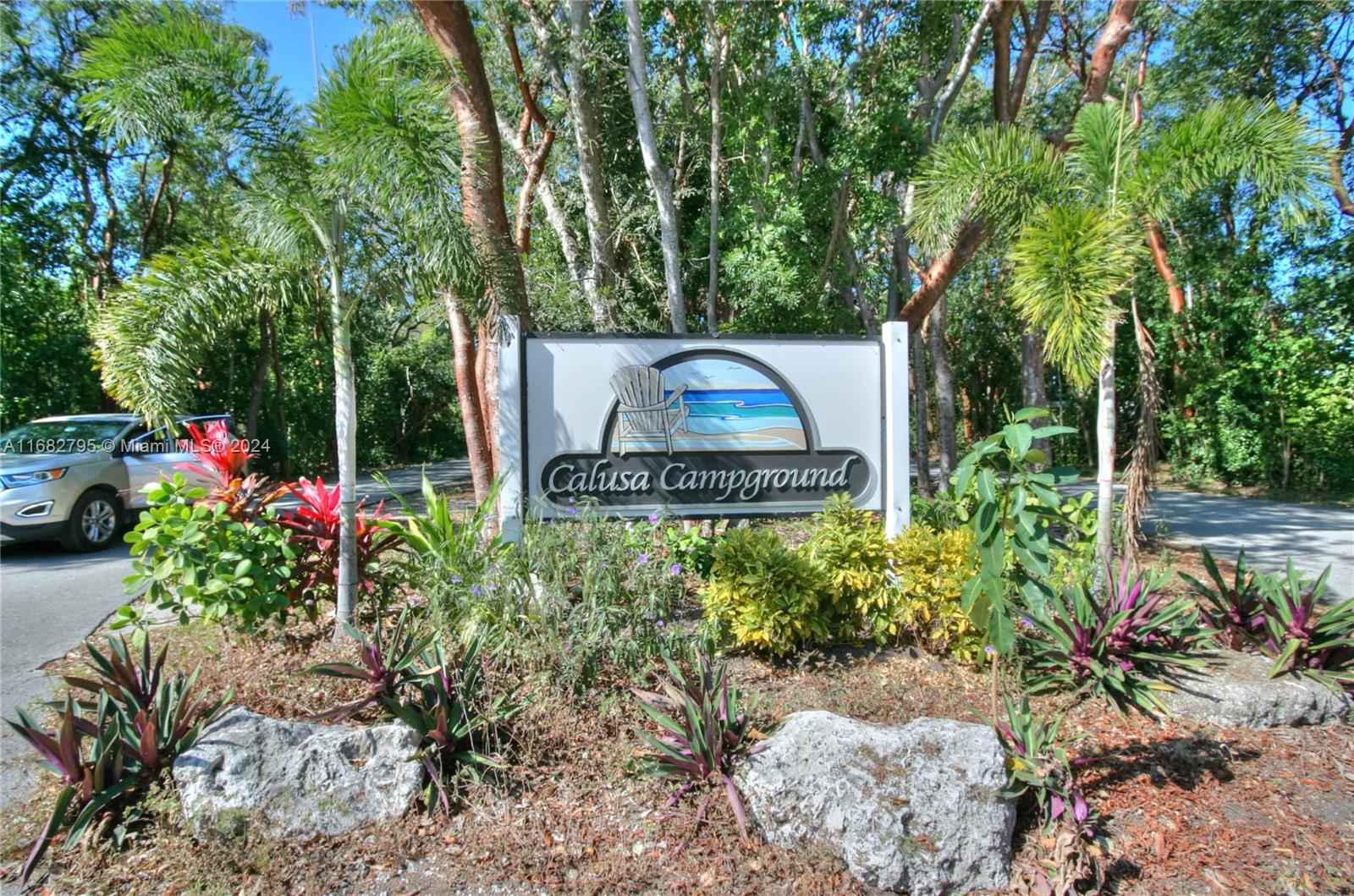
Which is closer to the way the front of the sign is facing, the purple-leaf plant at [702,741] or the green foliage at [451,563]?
the purple-leaf plant

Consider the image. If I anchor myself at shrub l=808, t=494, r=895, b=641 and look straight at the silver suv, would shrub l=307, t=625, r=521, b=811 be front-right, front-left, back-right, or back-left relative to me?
front-left

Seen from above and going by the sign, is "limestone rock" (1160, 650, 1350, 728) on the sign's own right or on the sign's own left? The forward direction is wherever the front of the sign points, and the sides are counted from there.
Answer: on the sign's own left

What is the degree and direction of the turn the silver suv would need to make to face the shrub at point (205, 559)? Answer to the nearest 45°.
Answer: approximately 45° to its left

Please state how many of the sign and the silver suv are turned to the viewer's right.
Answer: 0

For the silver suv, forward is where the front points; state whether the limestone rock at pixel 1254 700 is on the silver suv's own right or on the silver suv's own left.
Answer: on the silver suv's own left

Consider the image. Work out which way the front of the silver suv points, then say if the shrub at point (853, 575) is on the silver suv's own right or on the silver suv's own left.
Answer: on the silver suv's own left

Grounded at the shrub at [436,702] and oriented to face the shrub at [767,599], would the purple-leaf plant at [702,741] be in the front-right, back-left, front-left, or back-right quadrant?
front-right

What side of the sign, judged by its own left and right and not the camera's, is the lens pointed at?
front
